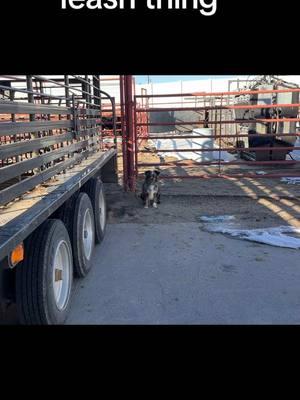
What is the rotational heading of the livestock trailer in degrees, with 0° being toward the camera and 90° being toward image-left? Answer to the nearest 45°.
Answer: approximately 45°

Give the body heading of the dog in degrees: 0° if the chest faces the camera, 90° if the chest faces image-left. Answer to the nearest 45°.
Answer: approximately 0°

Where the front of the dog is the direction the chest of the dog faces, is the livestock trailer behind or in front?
in front

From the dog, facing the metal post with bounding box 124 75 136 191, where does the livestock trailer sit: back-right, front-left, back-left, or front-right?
back-left

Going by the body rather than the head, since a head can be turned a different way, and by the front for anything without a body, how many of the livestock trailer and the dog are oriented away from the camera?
0

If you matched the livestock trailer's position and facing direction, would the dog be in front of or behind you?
behind

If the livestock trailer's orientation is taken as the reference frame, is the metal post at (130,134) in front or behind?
behind

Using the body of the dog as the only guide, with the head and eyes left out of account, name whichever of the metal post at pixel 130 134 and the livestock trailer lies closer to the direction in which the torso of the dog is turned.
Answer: the livestock trailer

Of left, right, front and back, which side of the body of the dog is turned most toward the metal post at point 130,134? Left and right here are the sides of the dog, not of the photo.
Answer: back
